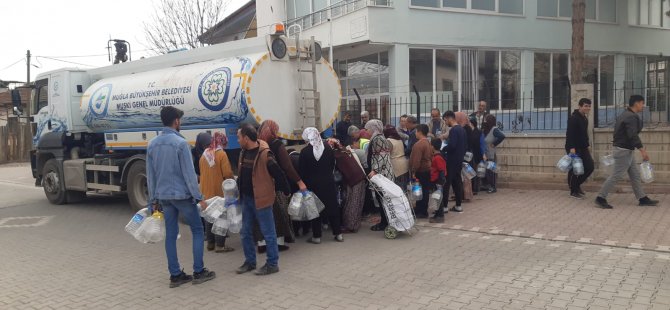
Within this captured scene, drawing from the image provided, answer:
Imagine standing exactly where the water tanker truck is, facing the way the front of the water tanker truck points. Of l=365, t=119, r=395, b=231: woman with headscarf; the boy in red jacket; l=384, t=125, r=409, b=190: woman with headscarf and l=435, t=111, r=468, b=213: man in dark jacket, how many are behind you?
4

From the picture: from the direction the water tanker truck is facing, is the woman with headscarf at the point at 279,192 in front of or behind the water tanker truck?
behind

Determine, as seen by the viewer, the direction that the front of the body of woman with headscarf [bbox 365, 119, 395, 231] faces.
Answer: to the viewer's left

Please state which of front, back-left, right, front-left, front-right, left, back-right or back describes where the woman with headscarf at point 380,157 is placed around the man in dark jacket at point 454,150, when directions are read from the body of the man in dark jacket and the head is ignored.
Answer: front-left

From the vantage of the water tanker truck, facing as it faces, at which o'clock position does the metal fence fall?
The metal fence is roughly at 4 o'clock from the water tanker truck.

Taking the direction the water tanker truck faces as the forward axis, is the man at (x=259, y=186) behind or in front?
behind

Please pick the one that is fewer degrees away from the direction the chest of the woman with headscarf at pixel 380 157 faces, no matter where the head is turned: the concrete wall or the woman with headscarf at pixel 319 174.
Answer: the woman with headscarf

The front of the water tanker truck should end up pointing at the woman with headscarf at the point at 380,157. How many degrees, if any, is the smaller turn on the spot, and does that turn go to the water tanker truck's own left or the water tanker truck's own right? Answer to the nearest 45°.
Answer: approximately 180°

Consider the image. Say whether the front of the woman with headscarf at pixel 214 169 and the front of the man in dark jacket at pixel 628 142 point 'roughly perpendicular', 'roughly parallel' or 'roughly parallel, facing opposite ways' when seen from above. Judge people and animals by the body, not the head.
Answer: roughly perpendicular

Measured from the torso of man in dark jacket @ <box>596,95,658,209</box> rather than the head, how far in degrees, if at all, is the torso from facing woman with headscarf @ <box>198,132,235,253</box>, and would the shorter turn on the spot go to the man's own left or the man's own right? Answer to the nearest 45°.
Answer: approximately 135° to the man's own right

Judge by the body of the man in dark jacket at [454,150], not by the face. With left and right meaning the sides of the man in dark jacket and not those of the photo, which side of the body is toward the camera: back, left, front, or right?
left

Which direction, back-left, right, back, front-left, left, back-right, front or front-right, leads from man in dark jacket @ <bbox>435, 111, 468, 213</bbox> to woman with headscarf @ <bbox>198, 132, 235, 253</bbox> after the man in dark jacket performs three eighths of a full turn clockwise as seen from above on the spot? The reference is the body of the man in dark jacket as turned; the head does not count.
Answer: back

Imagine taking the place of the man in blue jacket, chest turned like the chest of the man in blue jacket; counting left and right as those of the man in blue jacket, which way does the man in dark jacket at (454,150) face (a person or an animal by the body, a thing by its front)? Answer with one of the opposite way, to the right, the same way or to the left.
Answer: to the left

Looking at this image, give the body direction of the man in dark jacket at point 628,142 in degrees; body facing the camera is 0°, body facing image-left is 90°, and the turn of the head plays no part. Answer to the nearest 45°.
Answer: approximately 270°
